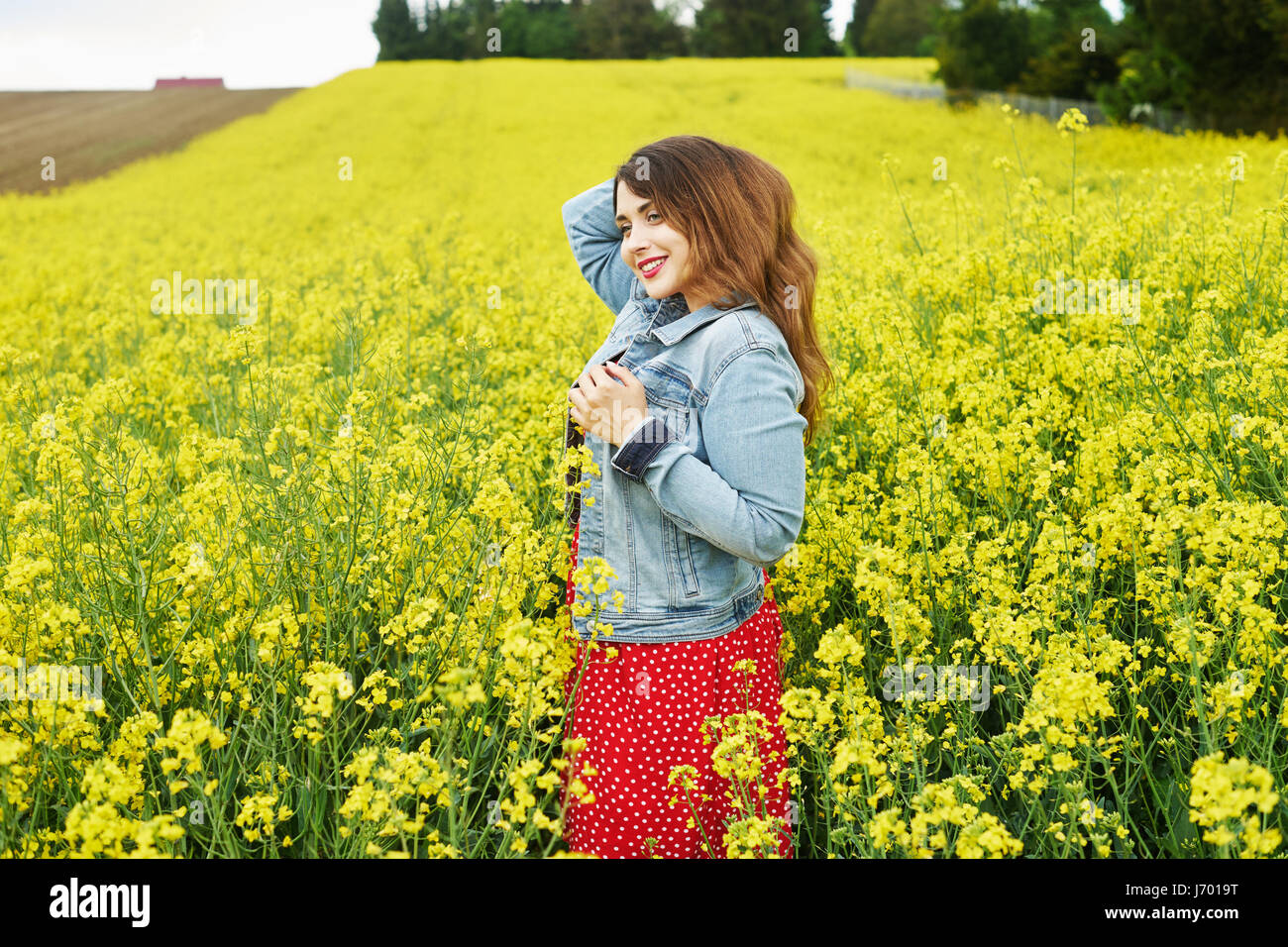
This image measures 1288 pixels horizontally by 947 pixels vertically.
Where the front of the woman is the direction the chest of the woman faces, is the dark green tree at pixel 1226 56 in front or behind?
behind

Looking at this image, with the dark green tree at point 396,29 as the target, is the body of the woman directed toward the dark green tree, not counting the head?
no

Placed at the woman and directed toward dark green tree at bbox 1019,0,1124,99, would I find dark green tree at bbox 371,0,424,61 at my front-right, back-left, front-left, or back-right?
front-left

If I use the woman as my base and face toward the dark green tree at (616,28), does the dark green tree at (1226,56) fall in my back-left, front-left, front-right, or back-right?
front-right

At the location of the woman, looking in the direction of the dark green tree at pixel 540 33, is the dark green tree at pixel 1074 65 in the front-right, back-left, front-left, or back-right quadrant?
front-right

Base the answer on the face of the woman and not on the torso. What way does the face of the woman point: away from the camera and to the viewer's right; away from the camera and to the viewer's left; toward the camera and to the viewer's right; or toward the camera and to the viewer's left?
toward the camera and to the viewer's left

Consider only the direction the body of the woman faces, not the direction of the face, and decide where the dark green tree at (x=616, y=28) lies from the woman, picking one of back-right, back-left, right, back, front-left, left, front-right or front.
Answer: back-right

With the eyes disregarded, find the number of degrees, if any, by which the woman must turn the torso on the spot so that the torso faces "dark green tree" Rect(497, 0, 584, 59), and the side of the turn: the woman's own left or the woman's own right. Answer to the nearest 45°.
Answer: approximately 135° to the woman's own right

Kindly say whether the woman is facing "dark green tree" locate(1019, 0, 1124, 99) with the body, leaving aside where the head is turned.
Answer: no

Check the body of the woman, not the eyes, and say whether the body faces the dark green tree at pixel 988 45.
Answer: no

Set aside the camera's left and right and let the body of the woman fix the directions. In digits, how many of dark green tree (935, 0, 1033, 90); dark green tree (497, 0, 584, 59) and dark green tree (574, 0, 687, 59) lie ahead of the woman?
0

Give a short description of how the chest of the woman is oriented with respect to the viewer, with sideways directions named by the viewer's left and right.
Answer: facing the viewer and to the left of the viewer

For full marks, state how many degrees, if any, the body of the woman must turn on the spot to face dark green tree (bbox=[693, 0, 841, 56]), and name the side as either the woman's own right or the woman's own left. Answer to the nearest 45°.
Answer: approximately 135° to the woman's own right

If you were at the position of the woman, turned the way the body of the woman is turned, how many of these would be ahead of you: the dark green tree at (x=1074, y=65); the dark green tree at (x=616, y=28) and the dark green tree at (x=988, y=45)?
0
